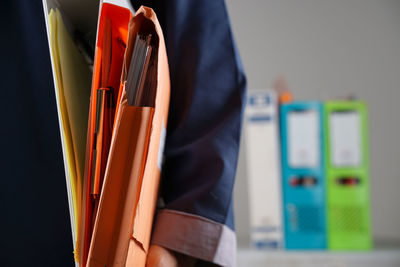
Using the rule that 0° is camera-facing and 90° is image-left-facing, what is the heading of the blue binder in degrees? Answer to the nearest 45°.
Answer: approximately 0°

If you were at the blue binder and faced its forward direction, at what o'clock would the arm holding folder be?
The arm holding folder is roughly at 12 o'clock from the blue binder.

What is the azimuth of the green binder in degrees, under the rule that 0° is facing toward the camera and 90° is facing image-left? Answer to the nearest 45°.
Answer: approximately 0°

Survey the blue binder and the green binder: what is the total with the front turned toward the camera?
2

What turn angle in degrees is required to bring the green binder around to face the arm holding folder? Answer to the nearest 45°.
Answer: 0° — it already faces them
